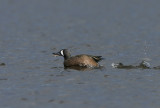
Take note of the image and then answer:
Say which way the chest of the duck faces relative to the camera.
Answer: to the viewer's left
